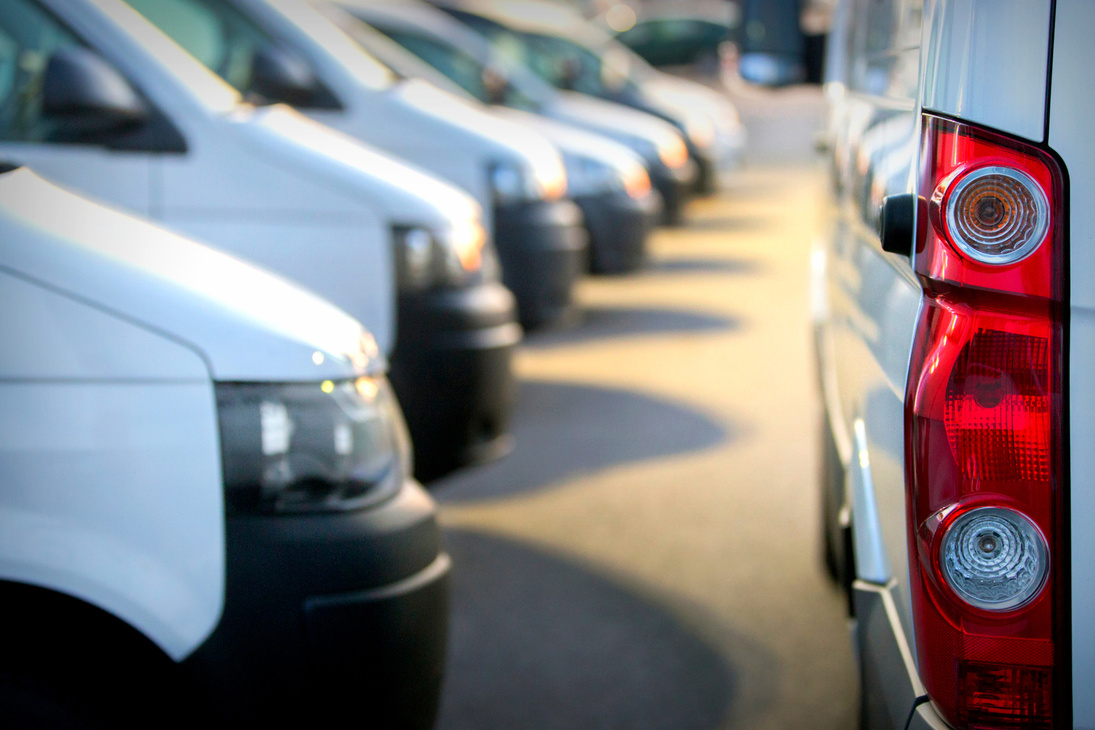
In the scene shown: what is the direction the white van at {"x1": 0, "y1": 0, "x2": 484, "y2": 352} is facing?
to the viewer's right

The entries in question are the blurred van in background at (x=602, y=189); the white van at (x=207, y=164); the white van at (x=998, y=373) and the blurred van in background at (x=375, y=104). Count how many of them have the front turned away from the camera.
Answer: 1

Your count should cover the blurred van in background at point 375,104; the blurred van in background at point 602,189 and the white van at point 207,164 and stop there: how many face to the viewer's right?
3

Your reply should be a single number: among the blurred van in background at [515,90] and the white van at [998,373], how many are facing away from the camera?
1

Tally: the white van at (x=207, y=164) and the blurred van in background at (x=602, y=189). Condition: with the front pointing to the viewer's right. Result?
2

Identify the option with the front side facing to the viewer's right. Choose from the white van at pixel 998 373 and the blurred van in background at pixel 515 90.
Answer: the blurred van in background

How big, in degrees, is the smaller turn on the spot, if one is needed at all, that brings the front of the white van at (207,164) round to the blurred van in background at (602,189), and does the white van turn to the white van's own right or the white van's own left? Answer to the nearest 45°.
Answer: approximately 45° to the white van's own left

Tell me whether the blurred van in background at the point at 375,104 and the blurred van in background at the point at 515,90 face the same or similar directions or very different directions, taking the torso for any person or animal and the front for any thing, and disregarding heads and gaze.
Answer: same or similar directions

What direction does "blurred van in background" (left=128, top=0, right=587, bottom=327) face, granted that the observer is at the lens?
facing to the right of the viewer

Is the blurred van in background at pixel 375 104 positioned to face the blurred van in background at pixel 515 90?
no

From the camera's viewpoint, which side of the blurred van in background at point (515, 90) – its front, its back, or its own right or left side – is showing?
right

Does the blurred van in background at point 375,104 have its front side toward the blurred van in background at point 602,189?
no

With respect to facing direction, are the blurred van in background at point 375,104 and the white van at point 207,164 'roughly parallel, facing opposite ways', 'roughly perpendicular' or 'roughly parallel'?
roughly parallel

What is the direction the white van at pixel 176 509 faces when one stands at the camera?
facing to the right of the viewer

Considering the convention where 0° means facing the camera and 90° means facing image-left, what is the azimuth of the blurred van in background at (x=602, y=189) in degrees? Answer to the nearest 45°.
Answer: approximately 270°

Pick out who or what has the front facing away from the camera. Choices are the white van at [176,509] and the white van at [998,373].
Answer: the white van at [998,373]
